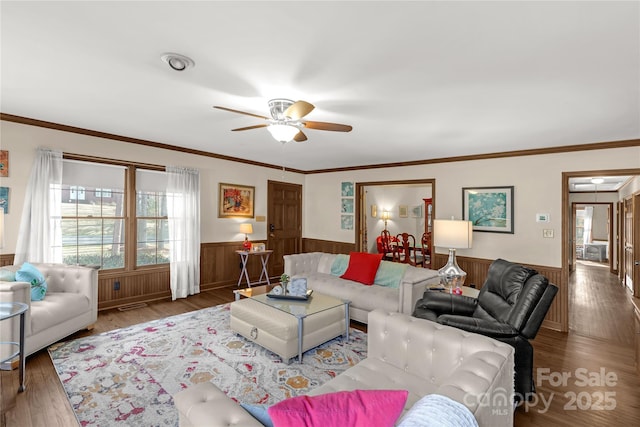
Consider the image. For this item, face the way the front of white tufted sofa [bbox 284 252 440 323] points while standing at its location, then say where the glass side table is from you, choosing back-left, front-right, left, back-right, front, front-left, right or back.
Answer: front

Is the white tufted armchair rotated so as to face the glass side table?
no

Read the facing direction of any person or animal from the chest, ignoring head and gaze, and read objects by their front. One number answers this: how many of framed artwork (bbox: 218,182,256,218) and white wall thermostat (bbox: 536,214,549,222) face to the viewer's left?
0

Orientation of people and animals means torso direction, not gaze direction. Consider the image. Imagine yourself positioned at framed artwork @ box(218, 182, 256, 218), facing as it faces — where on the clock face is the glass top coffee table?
The glass top coffee table is roughly at 1 o'clock from the framed artwork.

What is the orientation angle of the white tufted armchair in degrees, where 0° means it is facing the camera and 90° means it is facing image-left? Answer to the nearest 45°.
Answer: approximately 315°

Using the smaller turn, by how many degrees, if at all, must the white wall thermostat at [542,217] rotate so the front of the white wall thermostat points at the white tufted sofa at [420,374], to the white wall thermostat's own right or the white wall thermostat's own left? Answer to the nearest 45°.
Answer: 0° — it already faces it

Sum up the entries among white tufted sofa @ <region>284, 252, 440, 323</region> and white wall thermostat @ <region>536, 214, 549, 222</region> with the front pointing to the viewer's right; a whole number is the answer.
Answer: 0

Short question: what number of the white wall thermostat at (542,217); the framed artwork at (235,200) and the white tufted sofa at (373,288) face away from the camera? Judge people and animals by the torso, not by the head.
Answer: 0

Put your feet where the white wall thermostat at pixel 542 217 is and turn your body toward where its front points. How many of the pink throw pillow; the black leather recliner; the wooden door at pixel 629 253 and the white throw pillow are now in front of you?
3

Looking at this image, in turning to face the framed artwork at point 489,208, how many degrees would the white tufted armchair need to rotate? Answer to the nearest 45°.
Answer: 0° — it already faces it

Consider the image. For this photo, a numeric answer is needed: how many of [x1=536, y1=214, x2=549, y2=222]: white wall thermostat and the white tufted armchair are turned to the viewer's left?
0

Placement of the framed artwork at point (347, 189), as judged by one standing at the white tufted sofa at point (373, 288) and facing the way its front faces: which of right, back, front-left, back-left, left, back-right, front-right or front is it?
back-right

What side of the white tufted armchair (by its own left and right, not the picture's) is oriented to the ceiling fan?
front

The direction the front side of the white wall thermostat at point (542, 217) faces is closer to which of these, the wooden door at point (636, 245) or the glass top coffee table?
the glass top coffee table

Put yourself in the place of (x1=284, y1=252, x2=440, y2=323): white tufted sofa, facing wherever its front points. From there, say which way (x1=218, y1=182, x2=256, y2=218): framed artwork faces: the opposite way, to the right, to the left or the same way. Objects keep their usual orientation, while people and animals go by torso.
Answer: to the left

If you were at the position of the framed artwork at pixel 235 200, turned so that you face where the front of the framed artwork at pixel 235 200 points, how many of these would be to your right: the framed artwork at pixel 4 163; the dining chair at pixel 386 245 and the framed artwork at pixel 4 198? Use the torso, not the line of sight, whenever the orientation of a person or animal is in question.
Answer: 2

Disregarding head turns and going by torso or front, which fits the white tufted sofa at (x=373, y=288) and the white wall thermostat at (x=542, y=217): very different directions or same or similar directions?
same or similar directions

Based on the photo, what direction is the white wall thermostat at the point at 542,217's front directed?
toward the camera

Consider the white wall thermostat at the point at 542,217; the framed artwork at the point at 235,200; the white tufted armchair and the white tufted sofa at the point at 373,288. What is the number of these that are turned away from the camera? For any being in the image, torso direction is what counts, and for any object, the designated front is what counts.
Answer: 0

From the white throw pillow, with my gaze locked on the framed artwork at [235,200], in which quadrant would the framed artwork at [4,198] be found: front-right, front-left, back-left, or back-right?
front-left
